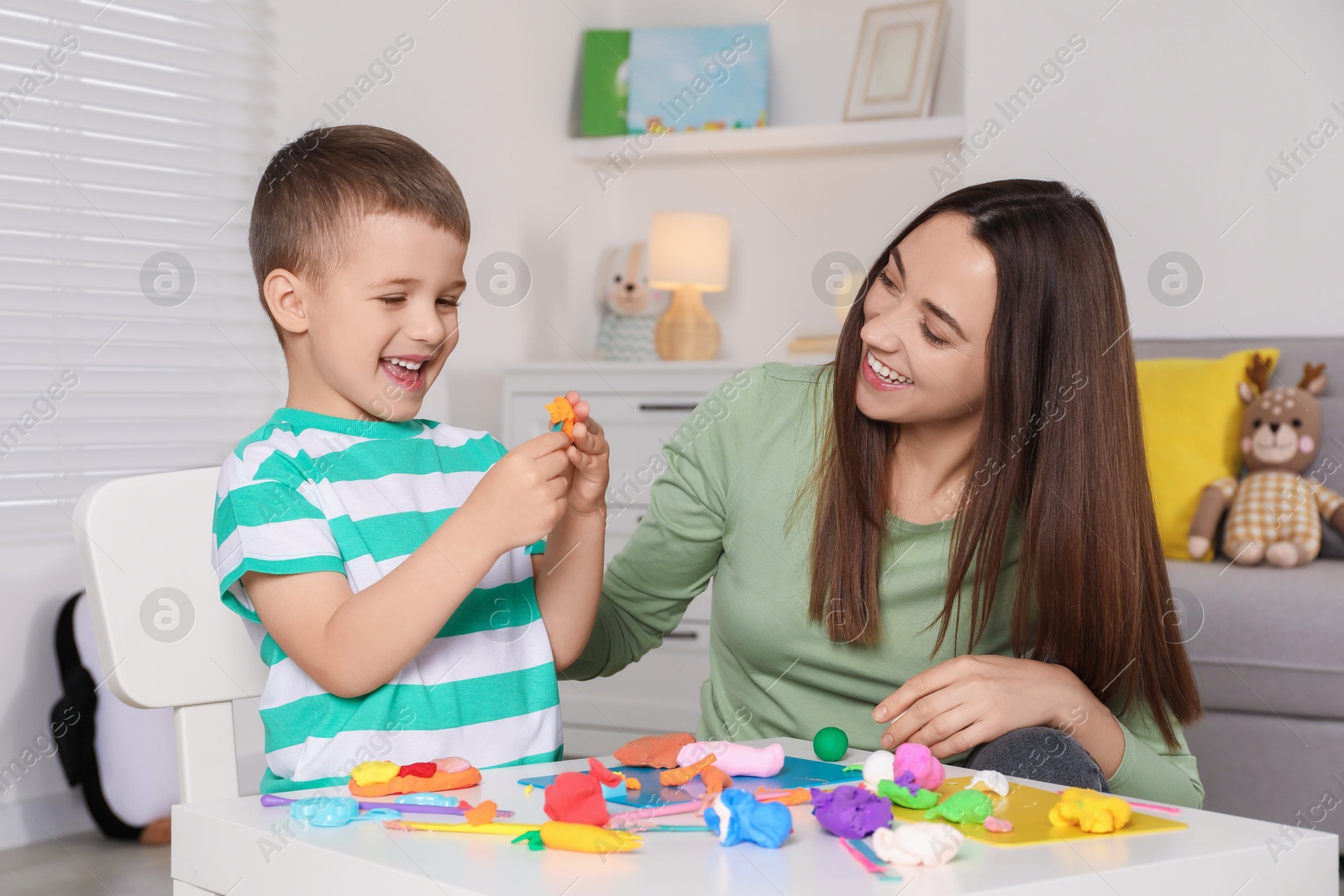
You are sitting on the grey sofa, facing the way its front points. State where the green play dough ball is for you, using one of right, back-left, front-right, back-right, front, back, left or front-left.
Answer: front

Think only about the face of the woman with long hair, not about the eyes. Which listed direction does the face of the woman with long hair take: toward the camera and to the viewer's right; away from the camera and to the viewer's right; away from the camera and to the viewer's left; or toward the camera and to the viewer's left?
toward the camera and to the viewer's left

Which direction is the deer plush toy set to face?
toward the camera

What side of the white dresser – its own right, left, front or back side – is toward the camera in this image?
front

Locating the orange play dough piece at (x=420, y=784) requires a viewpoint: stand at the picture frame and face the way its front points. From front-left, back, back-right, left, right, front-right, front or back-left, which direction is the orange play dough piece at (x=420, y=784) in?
front-left

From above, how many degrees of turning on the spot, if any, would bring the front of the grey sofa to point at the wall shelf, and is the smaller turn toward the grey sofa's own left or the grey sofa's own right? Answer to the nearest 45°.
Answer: approximately 135° to the grey sofa's own right

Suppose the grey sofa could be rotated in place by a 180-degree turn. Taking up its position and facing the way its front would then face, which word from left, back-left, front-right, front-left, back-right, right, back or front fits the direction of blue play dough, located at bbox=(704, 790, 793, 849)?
back

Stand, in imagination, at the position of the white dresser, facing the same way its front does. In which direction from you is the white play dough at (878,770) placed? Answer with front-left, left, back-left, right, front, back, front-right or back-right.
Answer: front

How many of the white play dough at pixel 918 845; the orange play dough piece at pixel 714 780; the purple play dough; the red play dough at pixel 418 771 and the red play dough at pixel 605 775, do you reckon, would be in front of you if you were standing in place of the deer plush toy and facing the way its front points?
5

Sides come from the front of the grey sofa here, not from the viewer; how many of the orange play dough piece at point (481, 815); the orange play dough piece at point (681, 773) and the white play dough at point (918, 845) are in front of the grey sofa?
3

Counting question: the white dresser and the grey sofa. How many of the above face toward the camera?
2

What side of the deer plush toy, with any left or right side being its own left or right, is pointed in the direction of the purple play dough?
front

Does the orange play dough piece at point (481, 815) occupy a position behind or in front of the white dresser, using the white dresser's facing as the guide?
in front

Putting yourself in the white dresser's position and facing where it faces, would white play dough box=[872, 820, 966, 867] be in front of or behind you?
in front

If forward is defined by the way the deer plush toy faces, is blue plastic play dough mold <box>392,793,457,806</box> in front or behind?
in front
